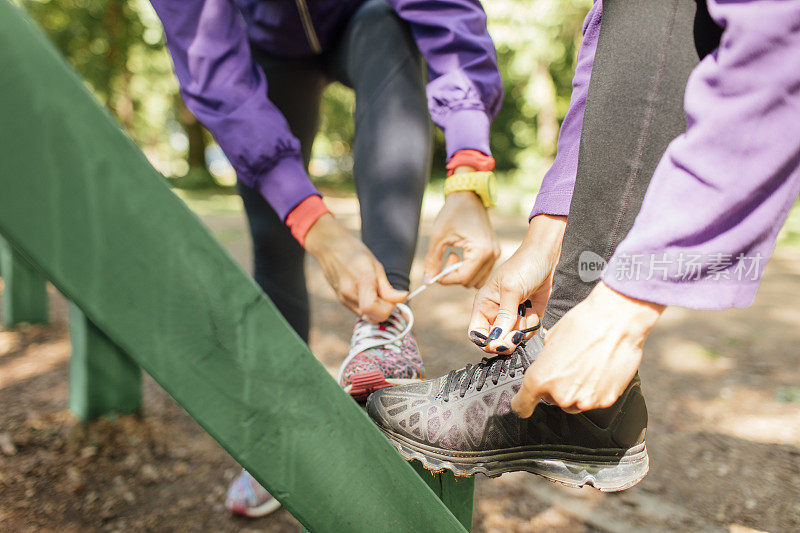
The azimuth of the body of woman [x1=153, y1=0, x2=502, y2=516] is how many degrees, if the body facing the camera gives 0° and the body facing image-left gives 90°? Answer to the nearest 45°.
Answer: approximately 0°

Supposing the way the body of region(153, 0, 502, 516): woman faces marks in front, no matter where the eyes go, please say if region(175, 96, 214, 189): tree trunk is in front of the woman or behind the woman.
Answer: behind
